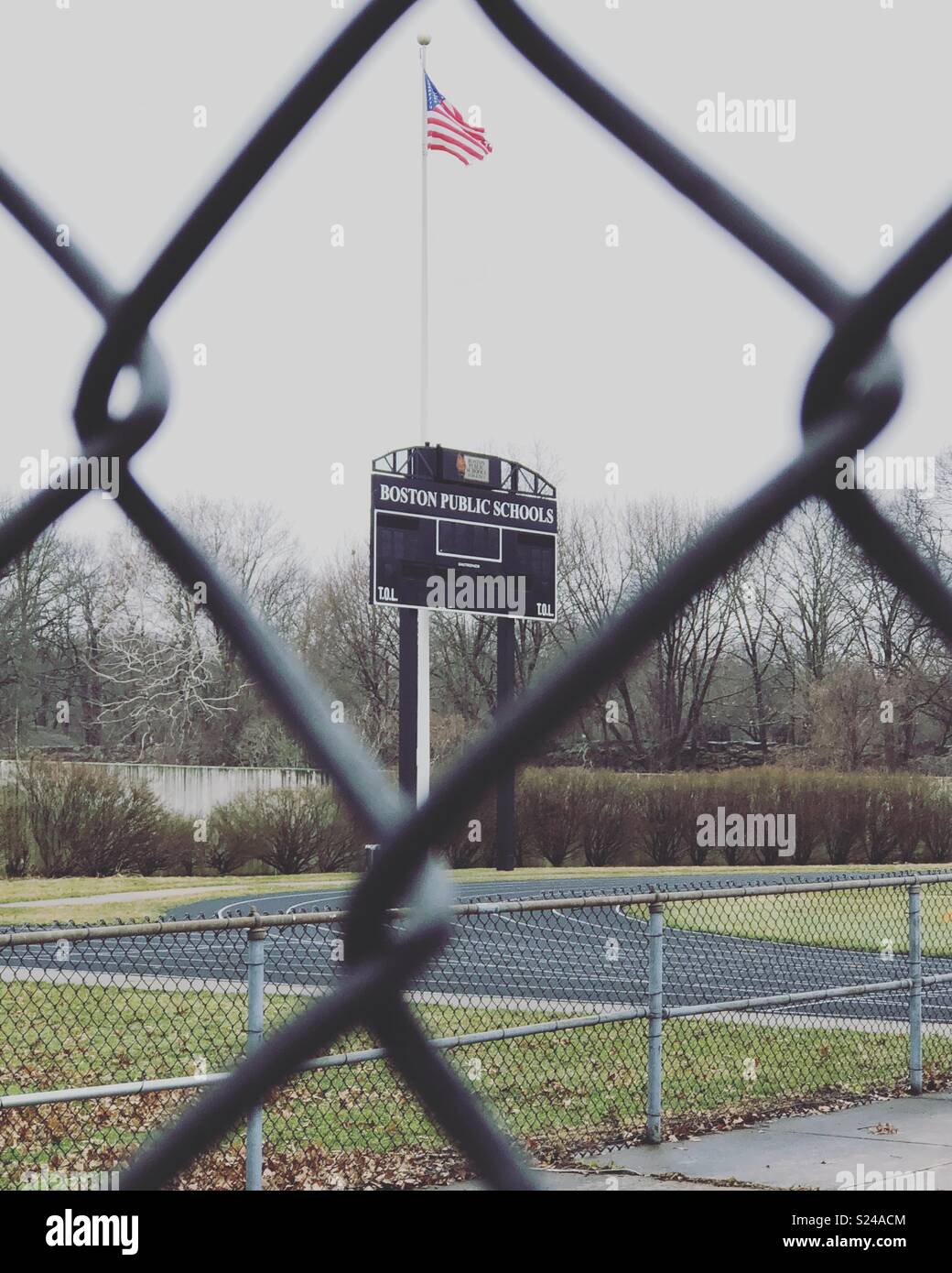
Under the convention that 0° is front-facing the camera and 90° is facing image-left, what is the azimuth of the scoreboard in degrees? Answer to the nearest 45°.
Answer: approximately 315°

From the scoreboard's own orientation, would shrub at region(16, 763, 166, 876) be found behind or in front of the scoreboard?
behind

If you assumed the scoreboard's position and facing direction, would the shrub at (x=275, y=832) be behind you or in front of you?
behind

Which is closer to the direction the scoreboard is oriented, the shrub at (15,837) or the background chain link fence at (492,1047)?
the background chain link fence

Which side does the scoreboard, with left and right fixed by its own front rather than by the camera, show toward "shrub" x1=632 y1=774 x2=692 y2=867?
left

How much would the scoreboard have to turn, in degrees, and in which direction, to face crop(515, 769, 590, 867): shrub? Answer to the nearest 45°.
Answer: approximately 135° to its left
